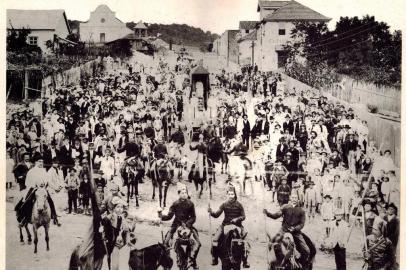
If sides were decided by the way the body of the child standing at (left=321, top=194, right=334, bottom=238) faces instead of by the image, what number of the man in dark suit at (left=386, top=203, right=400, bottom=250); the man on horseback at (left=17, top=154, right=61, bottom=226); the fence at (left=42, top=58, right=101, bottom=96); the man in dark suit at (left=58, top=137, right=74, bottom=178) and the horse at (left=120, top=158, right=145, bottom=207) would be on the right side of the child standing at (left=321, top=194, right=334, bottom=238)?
4

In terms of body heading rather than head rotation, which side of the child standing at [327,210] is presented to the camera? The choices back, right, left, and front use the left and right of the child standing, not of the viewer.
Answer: front

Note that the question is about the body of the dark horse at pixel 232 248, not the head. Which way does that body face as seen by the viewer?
toward the camera

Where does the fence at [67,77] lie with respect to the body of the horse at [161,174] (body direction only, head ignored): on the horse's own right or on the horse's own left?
on the horse's own right

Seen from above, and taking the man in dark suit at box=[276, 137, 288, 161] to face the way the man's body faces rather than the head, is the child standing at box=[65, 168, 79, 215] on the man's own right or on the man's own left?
on the man's own right

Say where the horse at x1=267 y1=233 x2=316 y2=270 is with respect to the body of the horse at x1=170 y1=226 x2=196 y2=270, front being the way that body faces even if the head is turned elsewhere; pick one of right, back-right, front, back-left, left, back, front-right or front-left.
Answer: left

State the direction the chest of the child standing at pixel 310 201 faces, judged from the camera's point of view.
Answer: toward the camera

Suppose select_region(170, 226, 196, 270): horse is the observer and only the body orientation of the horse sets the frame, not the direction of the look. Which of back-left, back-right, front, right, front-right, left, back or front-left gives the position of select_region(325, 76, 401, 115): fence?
left

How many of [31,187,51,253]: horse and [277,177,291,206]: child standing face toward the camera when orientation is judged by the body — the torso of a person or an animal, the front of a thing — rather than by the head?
2

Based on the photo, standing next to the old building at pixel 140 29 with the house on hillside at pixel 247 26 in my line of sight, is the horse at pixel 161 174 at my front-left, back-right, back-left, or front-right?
front-right
